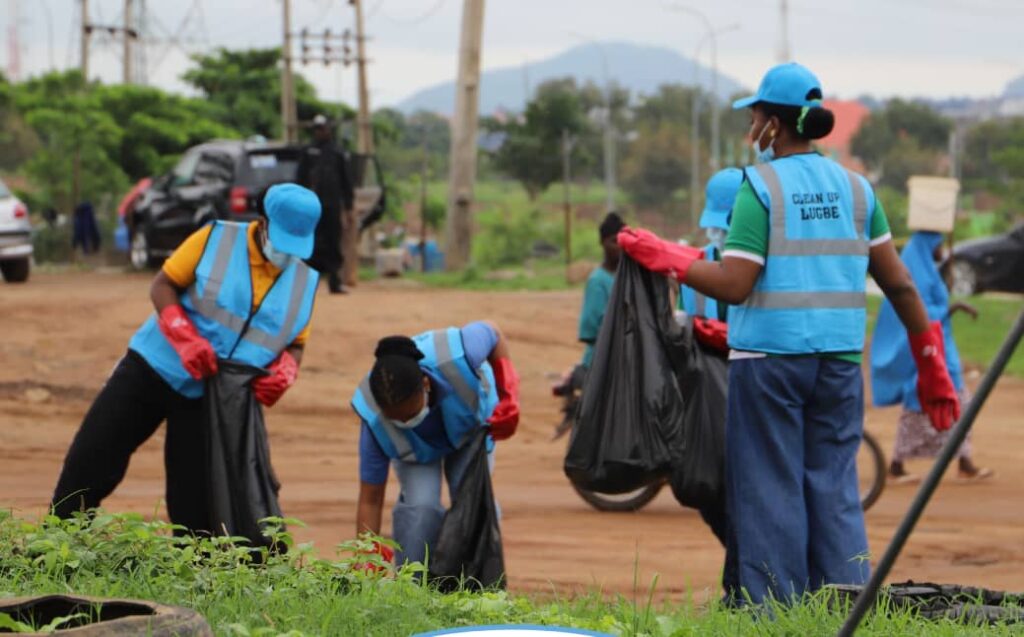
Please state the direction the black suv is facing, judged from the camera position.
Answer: facing away from the viewer and to the left of the viewer

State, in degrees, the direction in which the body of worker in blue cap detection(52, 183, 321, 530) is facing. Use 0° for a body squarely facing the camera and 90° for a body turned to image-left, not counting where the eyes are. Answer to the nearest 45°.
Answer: approximately 315°

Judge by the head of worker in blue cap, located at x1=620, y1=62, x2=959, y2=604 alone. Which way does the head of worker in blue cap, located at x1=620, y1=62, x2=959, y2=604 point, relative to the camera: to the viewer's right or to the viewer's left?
to the viewer's left

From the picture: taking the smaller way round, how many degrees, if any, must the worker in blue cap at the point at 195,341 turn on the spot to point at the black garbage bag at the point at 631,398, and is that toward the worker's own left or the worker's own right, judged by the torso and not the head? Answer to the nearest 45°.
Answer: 0° — they already face it

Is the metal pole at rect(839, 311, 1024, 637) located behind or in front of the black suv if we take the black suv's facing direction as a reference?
behind

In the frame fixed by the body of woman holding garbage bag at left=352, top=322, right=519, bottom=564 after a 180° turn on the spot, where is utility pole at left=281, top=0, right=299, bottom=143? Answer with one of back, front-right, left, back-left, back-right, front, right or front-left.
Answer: front
